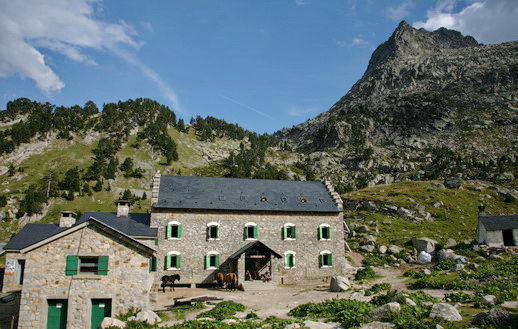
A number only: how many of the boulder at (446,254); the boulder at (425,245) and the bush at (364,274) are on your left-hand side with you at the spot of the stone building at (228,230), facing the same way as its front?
3

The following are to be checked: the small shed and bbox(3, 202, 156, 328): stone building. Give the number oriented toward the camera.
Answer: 2

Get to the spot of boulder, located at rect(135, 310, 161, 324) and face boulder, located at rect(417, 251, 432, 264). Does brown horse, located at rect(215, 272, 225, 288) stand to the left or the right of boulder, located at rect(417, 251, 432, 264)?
left

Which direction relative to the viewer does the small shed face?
toward the camera

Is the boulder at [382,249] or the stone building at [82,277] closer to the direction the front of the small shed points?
the stone building

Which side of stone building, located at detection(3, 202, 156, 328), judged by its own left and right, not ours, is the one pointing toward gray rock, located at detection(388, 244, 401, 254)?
left

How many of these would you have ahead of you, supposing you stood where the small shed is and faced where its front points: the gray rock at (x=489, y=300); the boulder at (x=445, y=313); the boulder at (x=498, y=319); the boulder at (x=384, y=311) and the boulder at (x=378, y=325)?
5

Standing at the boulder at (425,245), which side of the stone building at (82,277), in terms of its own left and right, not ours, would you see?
left

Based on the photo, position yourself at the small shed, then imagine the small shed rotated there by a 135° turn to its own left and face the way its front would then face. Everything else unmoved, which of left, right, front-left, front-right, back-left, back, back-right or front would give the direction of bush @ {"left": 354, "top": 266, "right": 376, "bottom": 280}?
back

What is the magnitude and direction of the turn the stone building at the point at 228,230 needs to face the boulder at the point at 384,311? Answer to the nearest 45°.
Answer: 0° — it already faces it

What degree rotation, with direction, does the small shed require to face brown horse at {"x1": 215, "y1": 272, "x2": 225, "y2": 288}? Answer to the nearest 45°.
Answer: approximately 45° to its right

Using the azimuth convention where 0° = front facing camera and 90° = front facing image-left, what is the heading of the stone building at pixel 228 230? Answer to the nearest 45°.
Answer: approximately 0°

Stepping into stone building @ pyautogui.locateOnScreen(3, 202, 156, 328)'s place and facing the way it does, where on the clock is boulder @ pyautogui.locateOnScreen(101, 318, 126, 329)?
The boulder is roughly at 11 o'clock from the stone building.

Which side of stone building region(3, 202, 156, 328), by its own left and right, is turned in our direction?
front

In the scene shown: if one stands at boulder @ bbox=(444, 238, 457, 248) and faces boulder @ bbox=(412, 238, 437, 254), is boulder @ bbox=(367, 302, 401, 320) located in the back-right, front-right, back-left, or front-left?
front-left

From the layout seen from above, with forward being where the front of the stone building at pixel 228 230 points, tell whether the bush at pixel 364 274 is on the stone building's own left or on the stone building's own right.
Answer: on the stone building's own left
